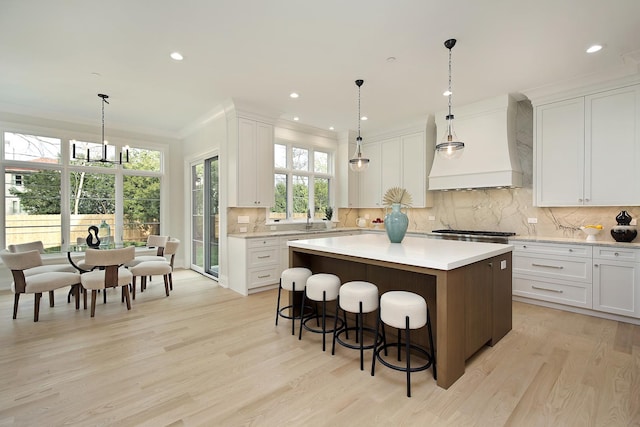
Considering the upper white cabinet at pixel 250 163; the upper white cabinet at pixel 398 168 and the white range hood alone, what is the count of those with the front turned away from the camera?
0

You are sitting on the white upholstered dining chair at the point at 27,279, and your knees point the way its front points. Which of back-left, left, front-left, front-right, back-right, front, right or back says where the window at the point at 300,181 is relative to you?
front-right

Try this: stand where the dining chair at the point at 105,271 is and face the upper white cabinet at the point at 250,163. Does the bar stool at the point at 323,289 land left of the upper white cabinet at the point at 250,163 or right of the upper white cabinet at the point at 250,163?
right

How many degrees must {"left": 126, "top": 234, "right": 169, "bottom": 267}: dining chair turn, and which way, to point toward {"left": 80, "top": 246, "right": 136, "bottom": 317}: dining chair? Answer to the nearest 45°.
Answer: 0° — it already faces it

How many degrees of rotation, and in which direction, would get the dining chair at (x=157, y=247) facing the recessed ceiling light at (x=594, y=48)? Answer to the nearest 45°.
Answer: approximately 90° to its left

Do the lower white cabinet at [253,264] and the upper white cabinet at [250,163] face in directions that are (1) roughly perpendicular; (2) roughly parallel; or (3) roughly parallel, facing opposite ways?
roughly parallel

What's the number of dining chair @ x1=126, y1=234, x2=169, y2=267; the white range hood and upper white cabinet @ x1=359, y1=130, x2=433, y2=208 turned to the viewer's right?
0

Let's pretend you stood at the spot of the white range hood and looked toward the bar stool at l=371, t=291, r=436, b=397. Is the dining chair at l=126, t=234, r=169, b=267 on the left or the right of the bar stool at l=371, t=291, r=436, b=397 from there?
right

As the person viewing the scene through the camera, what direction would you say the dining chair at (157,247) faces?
facing the viewer and to the left of the viewer
